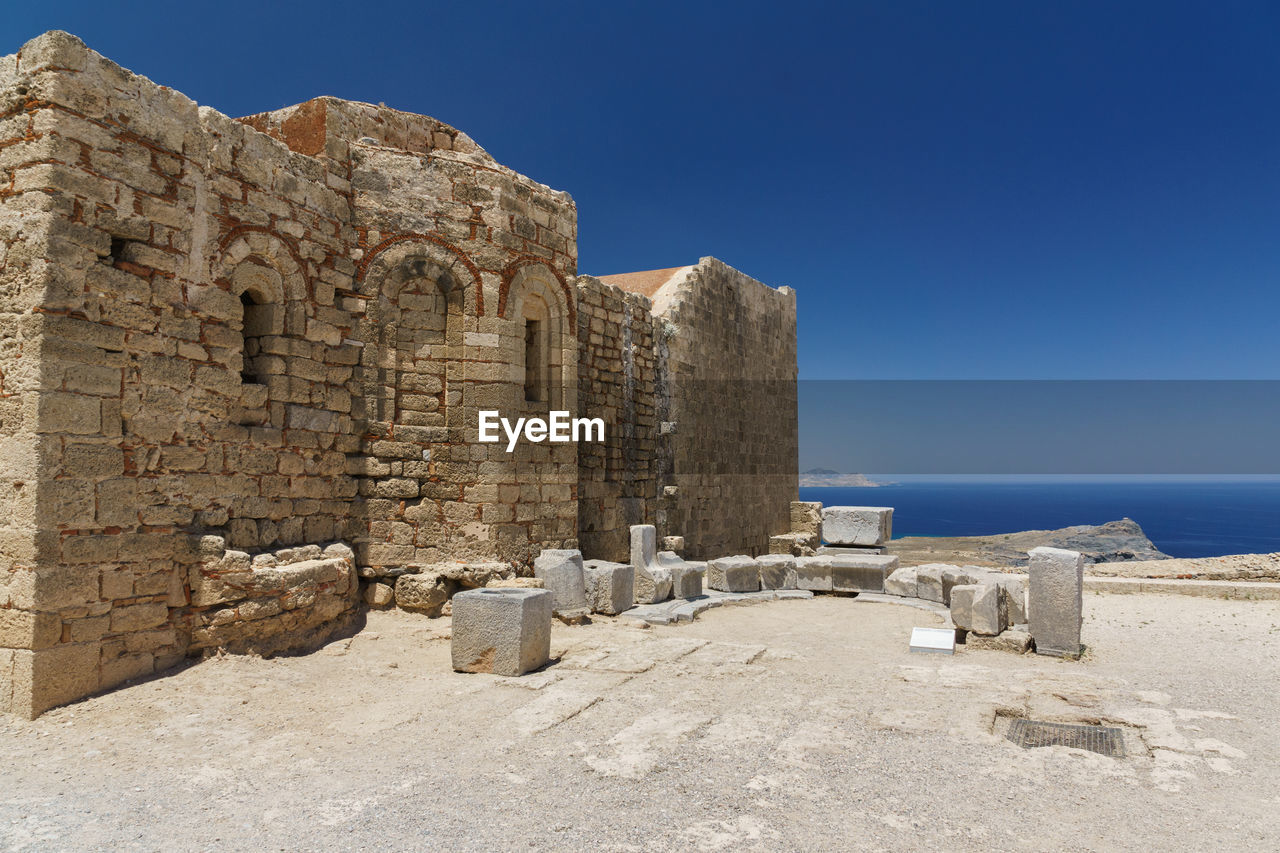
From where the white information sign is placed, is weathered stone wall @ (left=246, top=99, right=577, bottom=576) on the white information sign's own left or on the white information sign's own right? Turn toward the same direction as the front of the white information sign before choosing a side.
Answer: on the white information sign's own right

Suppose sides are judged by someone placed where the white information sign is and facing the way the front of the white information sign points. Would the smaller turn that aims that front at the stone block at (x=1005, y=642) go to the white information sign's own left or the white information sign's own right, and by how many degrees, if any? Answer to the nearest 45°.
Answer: approximately 90° to the white information sign's own left

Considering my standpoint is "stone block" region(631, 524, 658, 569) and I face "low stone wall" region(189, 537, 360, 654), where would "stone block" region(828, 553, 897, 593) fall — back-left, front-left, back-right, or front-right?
back-left

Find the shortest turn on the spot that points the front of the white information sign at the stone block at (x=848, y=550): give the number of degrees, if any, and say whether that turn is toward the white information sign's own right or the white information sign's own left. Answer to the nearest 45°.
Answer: approximately 180°

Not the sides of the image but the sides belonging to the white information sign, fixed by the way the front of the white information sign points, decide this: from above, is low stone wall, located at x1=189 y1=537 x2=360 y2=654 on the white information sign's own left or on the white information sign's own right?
on the white information sign's own right

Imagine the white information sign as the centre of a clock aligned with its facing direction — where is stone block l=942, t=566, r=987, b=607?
The stone block is roughly at 6 o'clock from the white information sign.

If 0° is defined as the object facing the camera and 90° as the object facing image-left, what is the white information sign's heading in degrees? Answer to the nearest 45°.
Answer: approximately 0°

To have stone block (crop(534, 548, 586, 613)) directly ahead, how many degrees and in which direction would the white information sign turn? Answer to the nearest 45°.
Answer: approximately 90° to its right

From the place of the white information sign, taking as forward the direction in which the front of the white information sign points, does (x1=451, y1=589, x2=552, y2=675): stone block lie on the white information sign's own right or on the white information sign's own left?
on the white information sign's own right

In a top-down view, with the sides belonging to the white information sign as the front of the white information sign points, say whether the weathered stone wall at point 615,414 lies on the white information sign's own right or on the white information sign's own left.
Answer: on the white information sign's own right

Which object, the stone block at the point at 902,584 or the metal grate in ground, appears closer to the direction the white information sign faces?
the metal grate in ground

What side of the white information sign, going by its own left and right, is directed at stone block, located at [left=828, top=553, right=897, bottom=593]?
back
